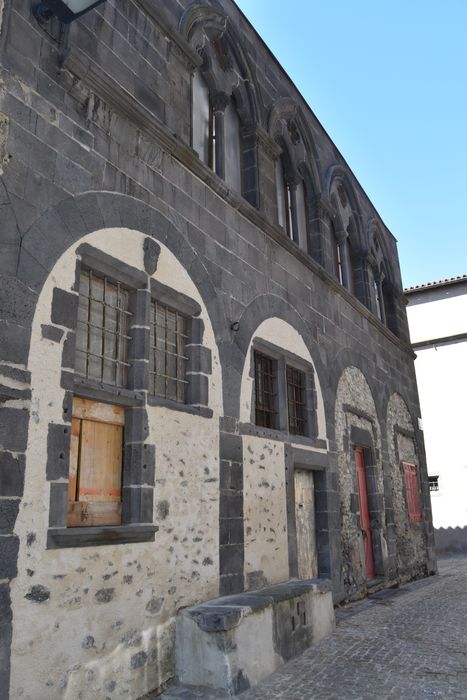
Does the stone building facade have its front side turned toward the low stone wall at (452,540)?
no

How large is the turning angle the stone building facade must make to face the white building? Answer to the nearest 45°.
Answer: approximately 90° to its left
